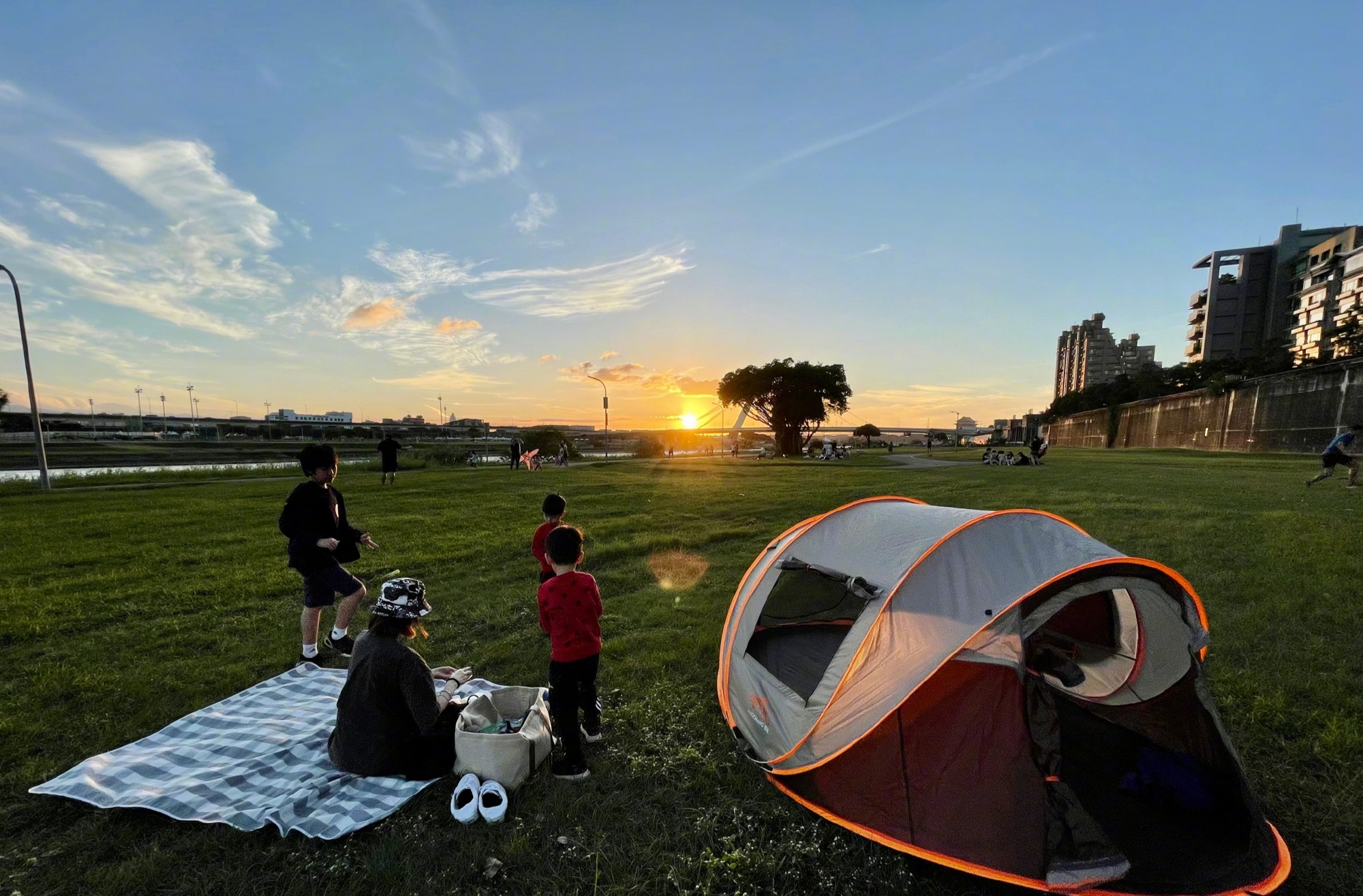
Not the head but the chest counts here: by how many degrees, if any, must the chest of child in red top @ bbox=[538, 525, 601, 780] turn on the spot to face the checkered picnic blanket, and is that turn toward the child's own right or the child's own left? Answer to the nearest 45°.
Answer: approximately 90° to the child's own left

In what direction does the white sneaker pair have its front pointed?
away from the camera

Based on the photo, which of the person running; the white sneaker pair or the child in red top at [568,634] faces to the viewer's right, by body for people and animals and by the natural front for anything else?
the person running

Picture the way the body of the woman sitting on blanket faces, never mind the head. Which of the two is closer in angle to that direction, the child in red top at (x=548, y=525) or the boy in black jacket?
the child in red top

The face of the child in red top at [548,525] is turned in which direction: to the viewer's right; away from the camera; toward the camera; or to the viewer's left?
away from the camera

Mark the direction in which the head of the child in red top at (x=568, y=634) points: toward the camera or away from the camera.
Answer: away from the camera

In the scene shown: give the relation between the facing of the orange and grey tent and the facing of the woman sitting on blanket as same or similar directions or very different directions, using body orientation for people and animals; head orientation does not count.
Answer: very different directions

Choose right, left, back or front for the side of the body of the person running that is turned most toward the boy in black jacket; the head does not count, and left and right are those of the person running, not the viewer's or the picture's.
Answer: right

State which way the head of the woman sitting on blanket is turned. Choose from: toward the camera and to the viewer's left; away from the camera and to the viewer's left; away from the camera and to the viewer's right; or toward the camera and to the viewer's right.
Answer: away from the camera and to the viewer's right

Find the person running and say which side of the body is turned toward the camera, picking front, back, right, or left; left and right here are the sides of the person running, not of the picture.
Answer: right

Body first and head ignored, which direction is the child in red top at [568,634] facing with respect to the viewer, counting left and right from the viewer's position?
facing away from the viewer

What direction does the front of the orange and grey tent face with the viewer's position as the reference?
facing the viewer and to the right of the viewer

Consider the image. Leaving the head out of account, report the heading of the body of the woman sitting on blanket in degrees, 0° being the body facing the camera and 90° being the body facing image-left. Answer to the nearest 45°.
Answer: approximately 225°

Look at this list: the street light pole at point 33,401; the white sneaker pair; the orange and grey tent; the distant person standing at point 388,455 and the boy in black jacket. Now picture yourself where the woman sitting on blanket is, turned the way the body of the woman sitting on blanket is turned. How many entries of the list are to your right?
2
